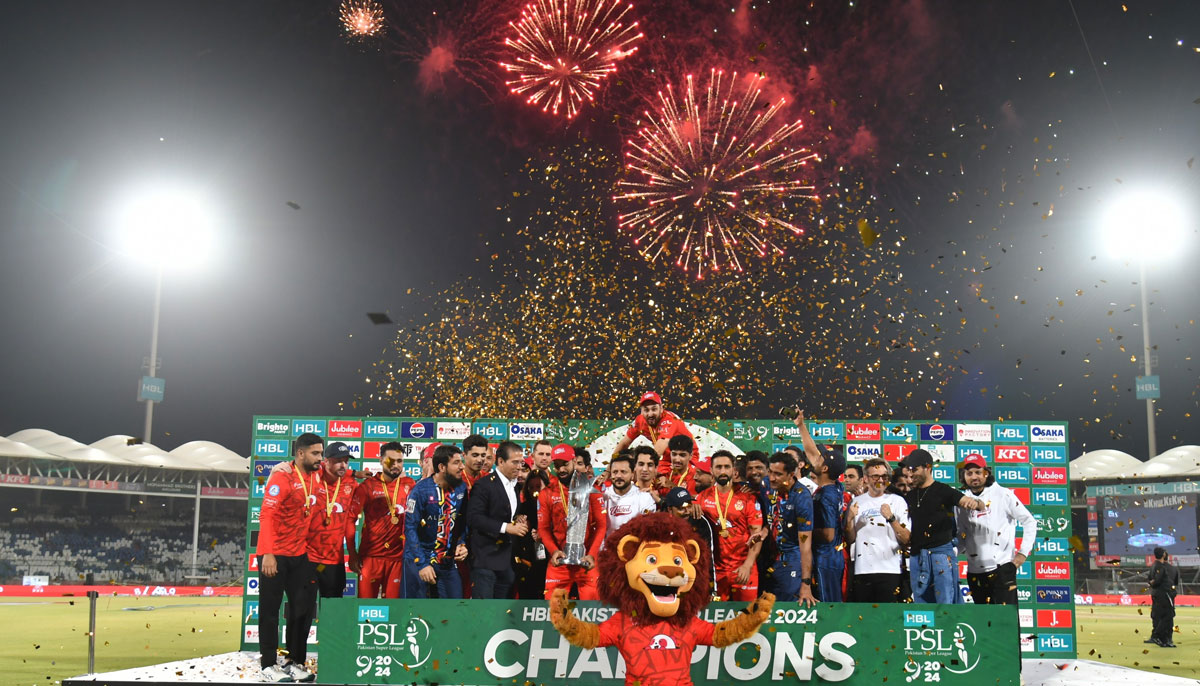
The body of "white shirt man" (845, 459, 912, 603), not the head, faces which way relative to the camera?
toward the camera

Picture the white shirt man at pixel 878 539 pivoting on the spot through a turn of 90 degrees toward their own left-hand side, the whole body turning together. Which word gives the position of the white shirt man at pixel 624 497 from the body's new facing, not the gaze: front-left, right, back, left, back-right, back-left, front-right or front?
back-right

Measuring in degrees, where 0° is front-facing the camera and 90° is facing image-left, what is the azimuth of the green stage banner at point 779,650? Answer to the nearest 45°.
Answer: approximately 0°

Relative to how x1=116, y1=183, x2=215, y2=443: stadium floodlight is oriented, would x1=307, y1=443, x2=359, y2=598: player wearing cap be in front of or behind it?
in front

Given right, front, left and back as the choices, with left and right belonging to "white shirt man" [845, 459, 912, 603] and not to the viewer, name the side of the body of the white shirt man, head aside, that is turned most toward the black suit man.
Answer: right

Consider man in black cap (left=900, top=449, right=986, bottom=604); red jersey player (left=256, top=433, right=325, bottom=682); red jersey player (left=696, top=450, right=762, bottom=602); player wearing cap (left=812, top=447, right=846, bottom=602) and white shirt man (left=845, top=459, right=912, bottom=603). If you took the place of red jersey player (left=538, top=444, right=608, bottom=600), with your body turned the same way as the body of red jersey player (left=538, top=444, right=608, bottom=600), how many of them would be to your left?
4

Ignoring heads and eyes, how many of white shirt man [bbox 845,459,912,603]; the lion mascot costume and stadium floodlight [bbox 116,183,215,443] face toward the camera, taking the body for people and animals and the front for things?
3

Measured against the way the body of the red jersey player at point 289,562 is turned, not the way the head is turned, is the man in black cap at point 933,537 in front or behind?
in front

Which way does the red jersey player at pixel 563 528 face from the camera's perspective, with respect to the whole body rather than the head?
toward the camera
